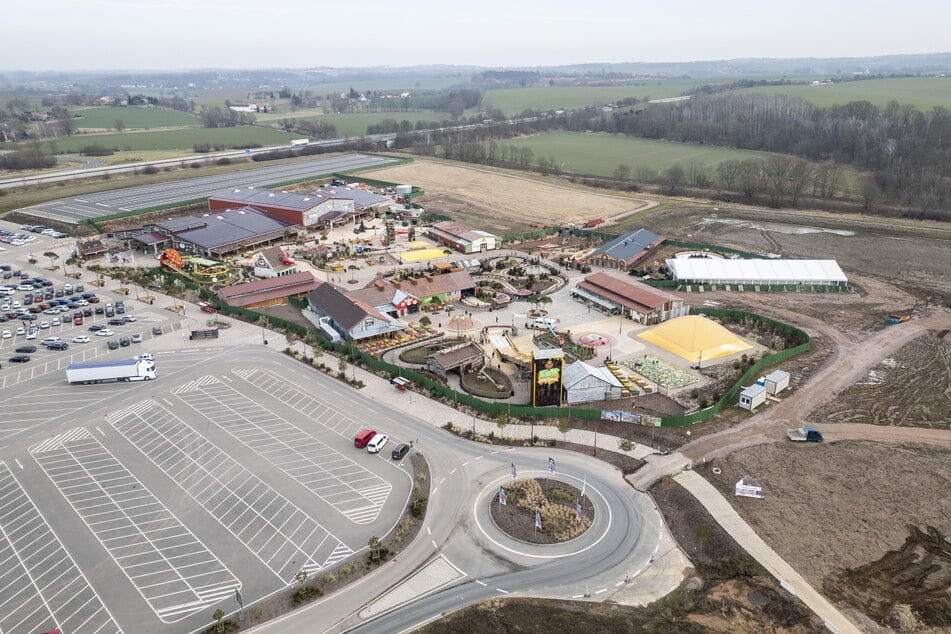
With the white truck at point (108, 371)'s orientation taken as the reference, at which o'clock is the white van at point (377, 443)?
The white van is roughly at 2 o'clock from the white truck.

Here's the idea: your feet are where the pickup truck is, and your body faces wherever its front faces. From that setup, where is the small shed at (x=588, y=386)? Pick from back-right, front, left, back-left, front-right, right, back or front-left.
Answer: back

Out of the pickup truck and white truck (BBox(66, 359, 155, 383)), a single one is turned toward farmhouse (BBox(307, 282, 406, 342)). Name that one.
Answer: the white truck

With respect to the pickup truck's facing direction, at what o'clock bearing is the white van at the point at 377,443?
The white van is roughly at 5 o'clock from the pickup truck.

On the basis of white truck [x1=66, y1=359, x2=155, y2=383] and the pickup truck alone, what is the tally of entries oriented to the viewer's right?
2

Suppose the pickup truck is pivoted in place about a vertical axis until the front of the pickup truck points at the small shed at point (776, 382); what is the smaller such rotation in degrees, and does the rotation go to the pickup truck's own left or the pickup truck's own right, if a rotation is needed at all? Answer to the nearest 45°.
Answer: approximately 90° to the pickup truck's own left

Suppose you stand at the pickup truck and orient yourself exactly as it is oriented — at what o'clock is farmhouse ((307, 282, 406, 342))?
The farmhouse is roughly at 6 o'clock from the pickup truck.

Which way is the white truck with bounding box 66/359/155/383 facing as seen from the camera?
to the viewer's right

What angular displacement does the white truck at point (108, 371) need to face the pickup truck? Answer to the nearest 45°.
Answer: approximately 45° to its right

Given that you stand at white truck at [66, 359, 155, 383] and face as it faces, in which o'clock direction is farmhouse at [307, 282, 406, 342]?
The farmhouse is roughly at 12 o'clock from the white truck.

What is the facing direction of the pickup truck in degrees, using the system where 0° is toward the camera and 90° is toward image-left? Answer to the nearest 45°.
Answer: approximately 270°
